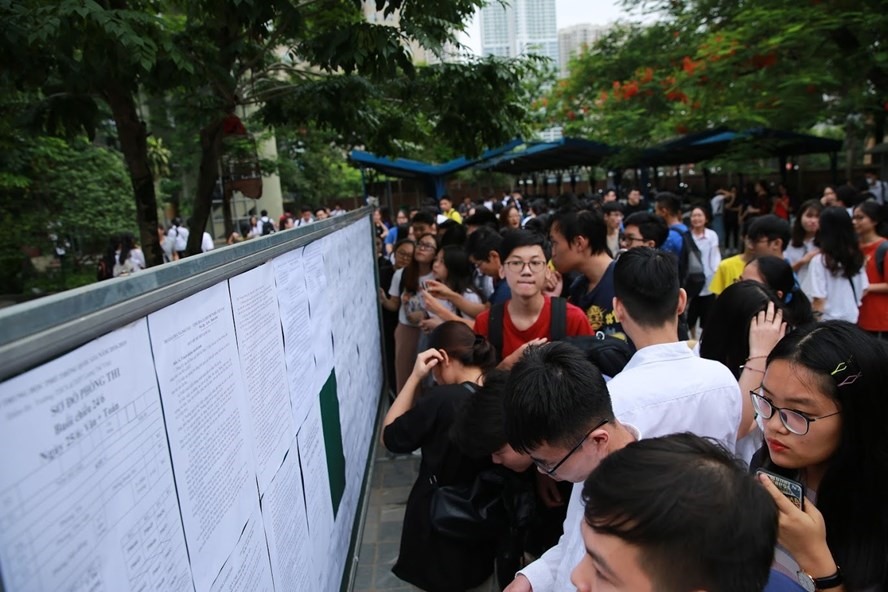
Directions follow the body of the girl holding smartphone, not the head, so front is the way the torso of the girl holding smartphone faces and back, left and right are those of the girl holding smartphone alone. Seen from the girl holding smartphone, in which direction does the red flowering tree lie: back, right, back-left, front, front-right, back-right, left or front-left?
back-right

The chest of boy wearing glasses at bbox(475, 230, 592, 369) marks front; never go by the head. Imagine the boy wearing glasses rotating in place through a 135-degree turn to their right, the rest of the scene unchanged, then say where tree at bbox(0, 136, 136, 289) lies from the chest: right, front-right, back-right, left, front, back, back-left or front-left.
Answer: front

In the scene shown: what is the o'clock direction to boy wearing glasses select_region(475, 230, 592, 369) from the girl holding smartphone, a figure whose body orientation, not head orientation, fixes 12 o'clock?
The boy wearing glasses is roughly at 3 o'clock from the girl holding smartphone.

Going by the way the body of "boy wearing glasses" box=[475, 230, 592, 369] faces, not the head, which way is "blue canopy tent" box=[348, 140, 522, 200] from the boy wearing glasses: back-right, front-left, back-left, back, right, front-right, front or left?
back

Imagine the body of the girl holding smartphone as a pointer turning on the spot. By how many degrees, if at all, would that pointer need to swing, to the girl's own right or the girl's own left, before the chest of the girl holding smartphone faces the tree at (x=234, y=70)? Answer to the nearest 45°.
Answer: approximately 90° to the girl's own right

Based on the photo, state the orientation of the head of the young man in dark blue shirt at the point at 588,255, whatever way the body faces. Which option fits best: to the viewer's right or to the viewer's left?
to the viewer's left

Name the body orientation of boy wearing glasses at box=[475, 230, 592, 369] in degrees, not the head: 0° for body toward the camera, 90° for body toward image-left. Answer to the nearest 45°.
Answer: approximately 0°

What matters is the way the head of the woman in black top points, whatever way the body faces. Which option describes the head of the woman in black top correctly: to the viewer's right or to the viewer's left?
to the viewer's left

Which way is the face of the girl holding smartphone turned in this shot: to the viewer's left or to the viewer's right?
to the viewer's left

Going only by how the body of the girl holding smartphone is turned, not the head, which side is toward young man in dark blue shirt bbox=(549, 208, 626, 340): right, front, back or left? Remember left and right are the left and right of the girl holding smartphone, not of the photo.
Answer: right

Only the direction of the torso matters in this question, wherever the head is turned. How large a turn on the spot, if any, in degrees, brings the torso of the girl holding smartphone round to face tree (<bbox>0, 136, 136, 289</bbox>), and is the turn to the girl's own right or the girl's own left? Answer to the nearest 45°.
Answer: approximately 90° to the girl's own right

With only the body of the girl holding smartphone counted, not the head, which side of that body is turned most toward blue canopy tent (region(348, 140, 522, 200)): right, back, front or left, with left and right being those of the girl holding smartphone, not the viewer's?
right
